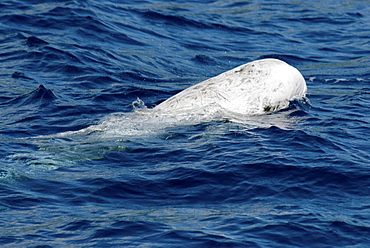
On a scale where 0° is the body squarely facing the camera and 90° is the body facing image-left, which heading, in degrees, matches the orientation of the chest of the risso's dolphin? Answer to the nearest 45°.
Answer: approximately 270°
